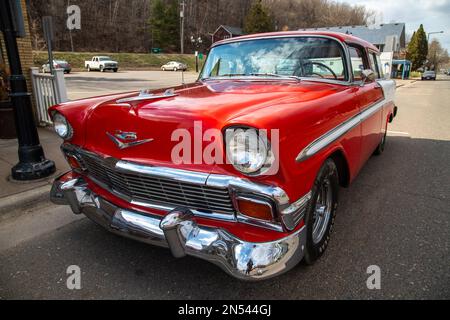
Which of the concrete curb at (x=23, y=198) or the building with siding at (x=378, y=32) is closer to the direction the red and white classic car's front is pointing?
the concrete curb

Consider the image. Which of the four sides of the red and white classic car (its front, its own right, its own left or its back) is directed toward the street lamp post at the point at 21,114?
right

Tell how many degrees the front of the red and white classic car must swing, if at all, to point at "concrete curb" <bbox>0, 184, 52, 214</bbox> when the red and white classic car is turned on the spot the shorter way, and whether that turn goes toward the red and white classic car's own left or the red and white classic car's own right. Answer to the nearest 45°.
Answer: approximately 90° to the red and white classic car's own right

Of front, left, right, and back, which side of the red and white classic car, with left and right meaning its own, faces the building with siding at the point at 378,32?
back

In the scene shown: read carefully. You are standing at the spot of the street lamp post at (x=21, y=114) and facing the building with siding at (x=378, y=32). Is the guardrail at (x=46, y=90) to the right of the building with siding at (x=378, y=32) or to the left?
left

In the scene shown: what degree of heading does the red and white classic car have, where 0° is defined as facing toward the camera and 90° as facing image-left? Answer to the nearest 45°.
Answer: approximately 45°

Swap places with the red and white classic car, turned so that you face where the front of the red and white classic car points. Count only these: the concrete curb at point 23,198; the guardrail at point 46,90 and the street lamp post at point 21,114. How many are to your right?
3

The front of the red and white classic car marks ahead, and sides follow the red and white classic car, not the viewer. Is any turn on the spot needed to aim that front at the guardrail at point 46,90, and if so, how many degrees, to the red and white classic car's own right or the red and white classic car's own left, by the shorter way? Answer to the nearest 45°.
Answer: approximately 90° to the red and white classic car's own right

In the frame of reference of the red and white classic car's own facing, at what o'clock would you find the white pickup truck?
The white pickup truck is roughly at 4 o'clock from the red and white classic car.

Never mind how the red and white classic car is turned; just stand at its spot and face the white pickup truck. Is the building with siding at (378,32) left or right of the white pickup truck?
right
